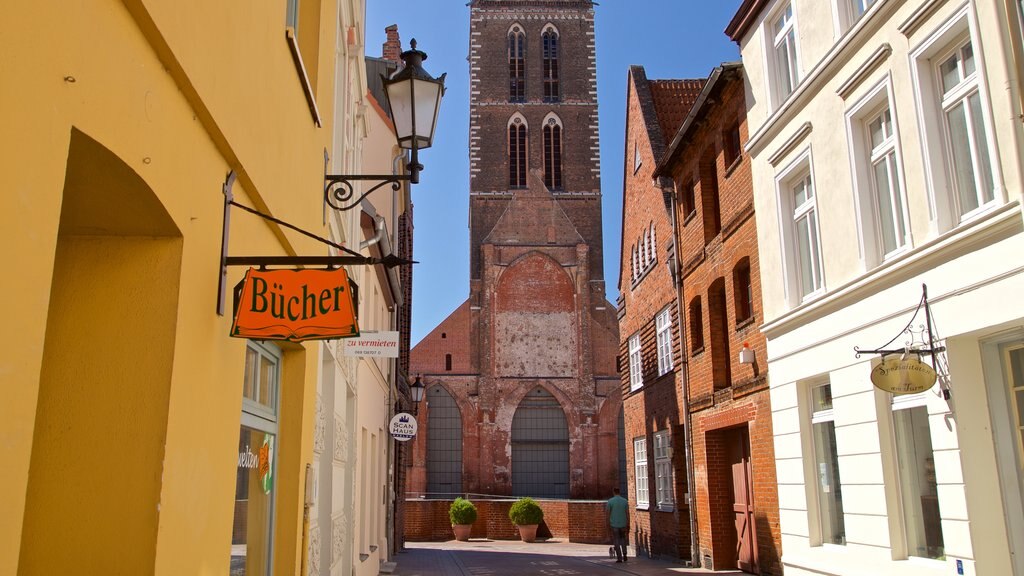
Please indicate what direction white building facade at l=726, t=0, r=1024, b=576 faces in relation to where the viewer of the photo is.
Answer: facing the viewer and to the left of the viewer

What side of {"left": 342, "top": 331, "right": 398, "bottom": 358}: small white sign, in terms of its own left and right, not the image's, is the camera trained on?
front

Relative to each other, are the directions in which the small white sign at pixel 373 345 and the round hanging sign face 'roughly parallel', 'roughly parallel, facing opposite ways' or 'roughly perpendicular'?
roughly parallel

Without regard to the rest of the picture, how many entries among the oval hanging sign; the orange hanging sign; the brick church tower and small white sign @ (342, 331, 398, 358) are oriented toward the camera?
4

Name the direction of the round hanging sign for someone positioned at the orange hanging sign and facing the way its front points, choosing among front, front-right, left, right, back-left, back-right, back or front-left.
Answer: back

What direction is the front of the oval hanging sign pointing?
toward the camera

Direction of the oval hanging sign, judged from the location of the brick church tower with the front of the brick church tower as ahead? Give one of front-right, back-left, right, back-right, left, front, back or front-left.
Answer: front

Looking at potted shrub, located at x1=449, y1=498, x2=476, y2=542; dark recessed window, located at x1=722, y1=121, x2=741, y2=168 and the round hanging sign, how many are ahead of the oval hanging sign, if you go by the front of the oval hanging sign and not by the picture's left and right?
0

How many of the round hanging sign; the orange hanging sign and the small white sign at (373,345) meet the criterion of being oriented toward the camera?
3

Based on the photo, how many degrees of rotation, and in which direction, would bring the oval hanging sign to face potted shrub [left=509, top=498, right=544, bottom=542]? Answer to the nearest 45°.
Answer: approximately 135° to its right

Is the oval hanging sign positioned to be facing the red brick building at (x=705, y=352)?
no

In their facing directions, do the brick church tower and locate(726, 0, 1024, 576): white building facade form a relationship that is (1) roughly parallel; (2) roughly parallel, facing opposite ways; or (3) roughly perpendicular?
roughly perpendicular

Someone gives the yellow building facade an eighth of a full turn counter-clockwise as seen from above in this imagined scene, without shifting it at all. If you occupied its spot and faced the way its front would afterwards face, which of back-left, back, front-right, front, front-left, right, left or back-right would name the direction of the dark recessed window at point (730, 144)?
front-left

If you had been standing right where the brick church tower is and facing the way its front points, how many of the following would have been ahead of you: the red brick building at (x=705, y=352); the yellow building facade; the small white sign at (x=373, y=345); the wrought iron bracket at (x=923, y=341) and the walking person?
5

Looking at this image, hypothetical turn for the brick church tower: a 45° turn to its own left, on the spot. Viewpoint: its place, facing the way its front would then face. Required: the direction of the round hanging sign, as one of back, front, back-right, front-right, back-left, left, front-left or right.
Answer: front-right

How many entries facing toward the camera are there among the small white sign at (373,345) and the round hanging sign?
2

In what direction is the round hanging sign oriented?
toward the camera
